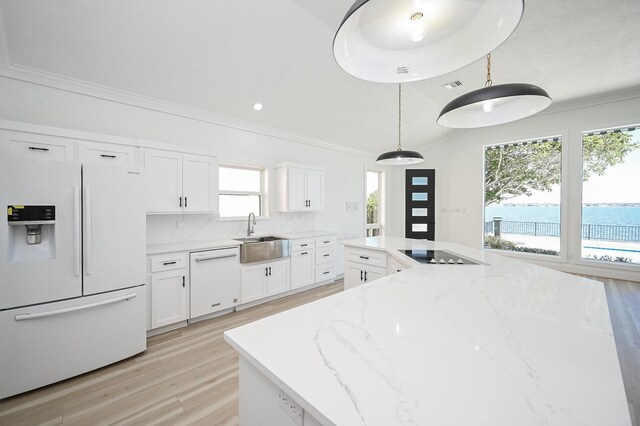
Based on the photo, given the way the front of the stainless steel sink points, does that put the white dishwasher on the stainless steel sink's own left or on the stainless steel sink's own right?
on the stainless steel sink's own right

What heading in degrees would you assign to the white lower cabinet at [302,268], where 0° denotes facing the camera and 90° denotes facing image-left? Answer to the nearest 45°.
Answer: approximately 315°

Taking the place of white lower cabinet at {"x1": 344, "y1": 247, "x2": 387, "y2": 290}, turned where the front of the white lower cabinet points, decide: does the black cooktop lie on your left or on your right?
on your left

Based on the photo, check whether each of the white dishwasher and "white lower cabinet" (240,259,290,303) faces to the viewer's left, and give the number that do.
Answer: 0

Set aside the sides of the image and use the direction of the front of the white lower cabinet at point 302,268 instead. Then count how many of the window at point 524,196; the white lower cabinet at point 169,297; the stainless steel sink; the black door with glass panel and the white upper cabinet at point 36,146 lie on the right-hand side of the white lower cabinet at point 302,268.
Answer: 3

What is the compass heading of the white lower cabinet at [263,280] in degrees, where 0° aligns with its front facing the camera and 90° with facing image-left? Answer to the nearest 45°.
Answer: approximately 315°

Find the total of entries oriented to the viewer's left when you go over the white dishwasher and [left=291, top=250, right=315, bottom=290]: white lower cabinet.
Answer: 0

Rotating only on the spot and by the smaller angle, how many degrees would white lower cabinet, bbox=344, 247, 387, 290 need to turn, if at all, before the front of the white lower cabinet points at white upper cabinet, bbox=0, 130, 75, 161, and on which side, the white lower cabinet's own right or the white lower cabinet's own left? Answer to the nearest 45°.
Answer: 0° — it already faces it

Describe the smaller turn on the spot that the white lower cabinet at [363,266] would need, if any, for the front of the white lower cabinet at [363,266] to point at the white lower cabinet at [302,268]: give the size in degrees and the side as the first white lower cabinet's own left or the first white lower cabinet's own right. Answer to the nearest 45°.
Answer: approximately 90° to the first white lower cabinet's own right

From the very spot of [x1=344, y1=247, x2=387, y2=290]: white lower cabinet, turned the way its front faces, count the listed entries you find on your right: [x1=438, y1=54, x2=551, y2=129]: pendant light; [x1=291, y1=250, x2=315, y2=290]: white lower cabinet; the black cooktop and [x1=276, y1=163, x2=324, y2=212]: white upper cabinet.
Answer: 2
